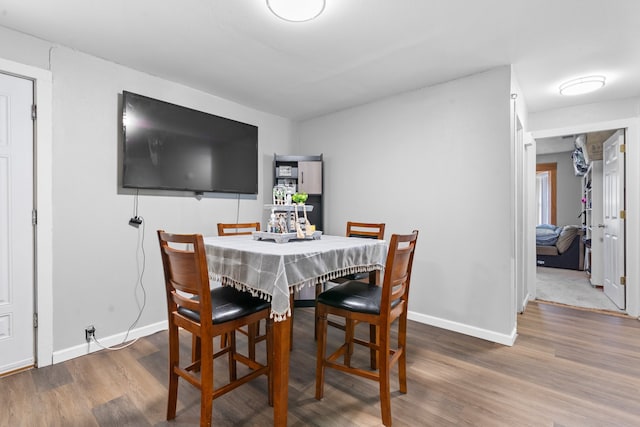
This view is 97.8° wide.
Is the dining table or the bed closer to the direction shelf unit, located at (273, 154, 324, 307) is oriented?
the dining table

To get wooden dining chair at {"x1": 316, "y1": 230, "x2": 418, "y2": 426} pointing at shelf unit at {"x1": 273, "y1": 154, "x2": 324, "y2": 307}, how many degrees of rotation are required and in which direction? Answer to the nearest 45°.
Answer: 0° — it already faces it

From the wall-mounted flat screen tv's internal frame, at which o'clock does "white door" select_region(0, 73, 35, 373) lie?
The white door is roughly at 4 o'clock from the wall-mounted flat screen tv.

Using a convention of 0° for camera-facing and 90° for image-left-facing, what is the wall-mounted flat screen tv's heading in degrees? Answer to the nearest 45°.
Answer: approximately 315°

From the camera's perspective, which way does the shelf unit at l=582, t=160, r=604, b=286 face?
to the viewer's left

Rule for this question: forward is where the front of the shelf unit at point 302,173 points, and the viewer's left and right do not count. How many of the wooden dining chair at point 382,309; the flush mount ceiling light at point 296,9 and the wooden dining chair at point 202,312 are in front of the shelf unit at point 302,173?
3

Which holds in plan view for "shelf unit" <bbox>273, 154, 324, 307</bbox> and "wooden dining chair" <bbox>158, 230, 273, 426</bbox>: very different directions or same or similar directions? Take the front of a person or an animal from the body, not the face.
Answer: very different directions
